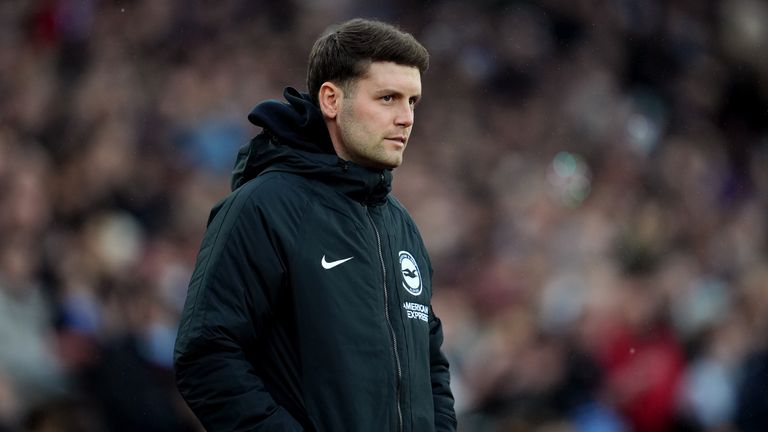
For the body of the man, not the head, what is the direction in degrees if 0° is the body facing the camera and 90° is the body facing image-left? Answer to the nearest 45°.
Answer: approximately 315°
